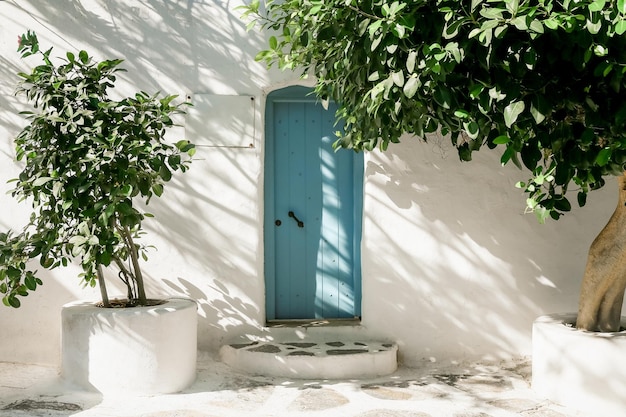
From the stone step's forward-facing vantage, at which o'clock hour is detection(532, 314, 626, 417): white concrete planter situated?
The white concrete planter is roughly at 10 o'clock from the stone step.

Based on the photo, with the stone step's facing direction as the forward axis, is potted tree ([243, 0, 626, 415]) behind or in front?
in front

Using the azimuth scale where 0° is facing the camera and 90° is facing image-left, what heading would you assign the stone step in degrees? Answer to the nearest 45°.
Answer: approximately 0°

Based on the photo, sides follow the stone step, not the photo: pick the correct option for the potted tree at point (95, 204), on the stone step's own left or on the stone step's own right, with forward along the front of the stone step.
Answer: on the stone step's own right
